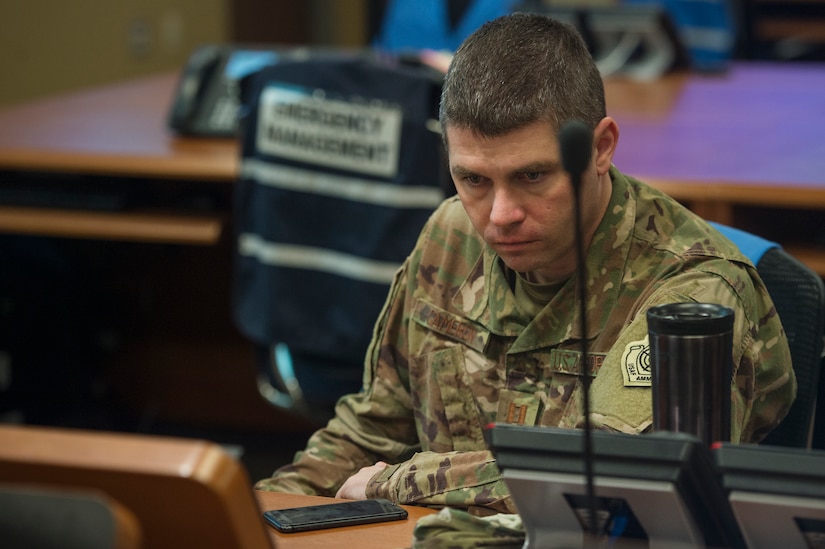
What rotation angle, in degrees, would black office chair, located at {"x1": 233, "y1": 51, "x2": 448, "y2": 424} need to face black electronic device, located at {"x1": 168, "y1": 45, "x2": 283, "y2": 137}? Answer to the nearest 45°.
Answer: approximately 45° to its left

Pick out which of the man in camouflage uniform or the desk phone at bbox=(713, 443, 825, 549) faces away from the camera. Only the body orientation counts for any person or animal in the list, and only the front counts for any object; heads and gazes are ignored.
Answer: the desk phone

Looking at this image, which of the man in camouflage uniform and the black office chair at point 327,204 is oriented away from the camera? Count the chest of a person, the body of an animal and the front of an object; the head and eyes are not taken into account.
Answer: the black office chair

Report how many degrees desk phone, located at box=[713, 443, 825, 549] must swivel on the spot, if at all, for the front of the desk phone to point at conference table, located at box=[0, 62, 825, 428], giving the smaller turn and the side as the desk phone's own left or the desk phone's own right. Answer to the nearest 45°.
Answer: approximately 45° to the desk phone's own left

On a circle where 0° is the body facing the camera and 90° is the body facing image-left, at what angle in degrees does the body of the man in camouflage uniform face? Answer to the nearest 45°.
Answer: approximately 45°

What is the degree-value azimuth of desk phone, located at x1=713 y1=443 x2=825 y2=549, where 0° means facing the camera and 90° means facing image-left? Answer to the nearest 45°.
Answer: approximately 180°

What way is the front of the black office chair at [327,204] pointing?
away from the camera

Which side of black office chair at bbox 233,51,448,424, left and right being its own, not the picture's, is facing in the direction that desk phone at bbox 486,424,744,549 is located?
back

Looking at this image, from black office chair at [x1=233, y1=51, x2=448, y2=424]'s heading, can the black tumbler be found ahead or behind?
behind

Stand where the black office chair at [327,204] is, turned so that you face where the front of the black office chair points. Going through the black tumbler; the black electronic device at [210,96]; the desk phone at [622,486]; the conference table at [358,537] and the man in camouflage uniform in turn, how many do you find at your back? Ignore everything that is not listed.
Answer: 4
